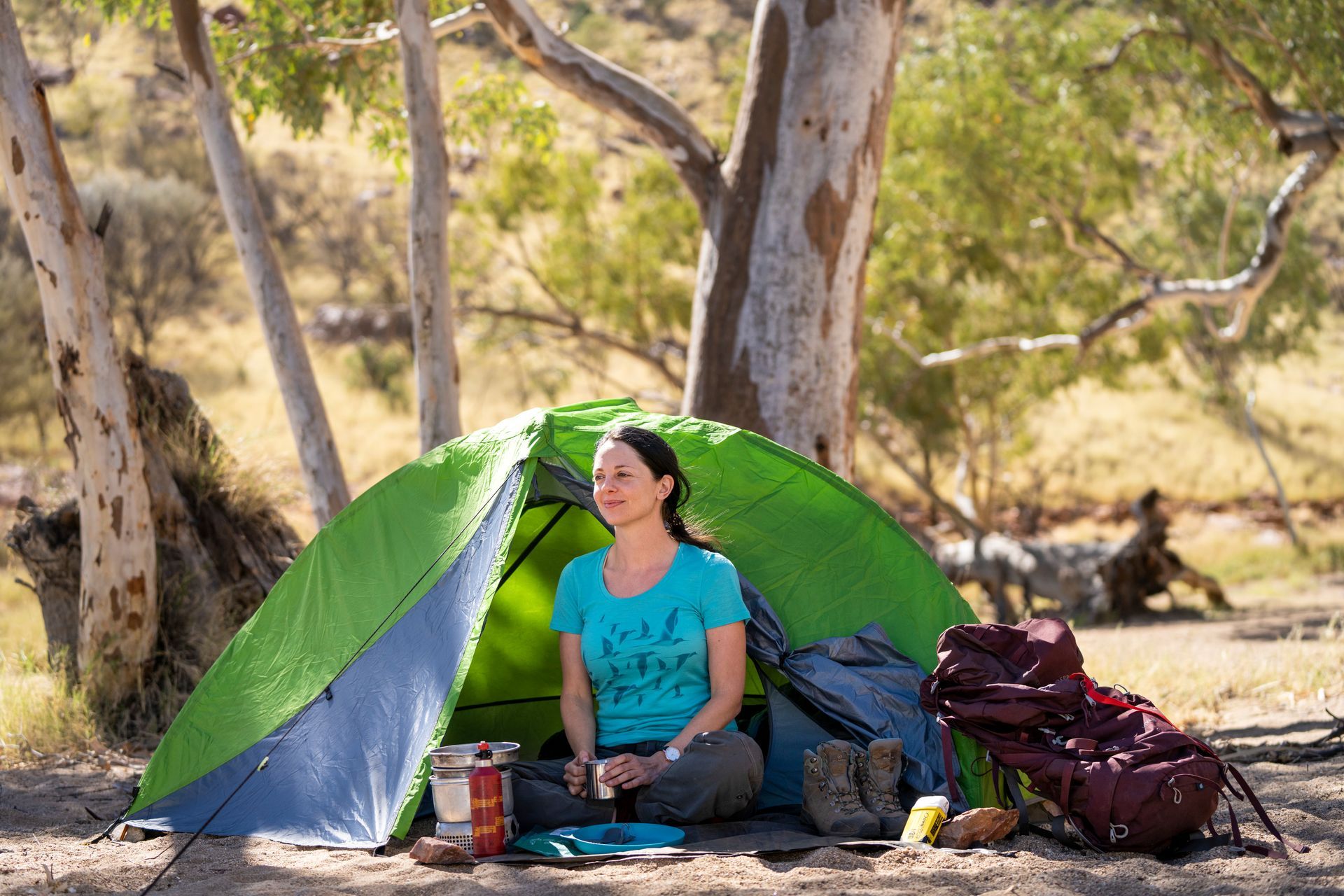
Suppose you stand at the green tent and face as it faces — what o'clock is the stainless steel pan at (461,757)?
The stainless steel pan is roughly at 12 o'clock from the green tent.

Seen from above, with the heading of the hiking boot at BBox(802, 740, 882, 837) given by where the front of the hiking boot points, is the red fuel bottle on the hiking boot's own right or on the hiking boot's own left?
on the hiking boot's own right

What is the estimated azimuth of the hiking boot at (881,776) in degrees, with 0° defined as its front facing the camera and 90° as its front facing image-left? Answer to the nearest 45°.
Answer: approximately 315°

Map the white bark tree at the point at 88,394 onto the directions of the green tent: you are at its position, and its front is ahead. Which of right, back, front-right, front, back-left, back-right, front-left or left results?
back-right

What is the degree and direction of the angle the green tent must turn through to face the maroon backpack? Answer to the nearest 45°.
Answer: approximately 45° to its left

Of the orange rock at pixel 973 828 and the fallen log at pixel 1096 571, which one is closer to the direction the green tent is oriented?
the orange rock
